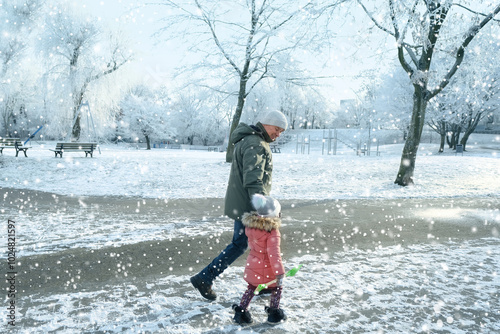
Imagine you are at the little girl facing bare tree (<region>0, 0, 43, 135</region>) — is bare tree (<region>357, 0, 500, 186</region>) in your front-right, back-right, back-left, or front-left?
front-right

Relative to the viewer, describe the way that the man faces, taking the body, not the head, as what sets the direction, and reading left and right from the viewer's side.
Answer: facing to the right of the viewer

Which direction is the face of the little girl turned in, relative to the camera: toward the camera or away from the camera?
away from the camera

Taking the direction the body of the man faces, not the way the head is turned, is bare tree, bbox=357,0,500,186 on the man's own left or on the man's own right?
on the man's own left

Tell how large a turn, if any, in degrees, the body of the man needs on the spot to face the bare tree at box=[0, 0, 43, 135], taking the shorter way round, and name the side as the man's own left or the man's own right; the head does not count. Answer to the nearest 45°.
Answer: approximately 135° to the man's own left

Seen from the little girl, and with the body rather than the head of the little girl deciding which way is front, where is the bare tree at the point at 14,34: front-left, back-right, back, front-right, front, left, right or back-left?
left

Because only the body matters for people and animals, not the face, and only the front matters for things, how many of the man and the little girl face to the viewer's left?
0

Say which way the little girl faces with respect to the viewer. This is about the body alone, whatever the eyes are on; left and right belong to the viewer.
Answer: facing away from the viewer and to the right of the viewer
